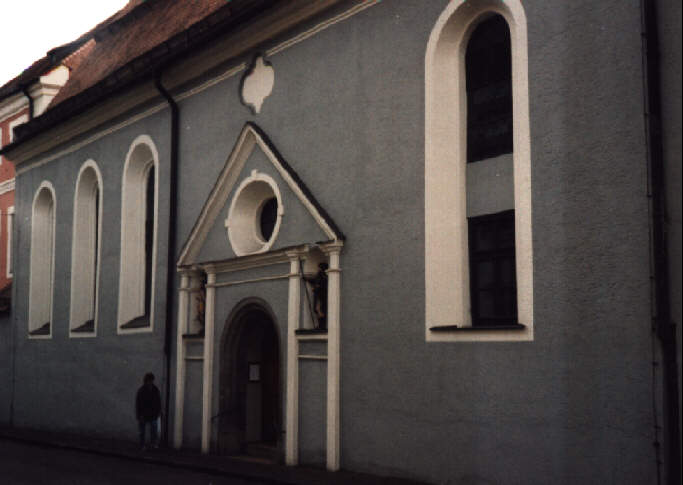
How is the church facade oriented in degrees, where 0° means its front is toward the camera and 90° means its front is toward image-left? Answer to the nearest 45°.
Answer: approximately 45°
